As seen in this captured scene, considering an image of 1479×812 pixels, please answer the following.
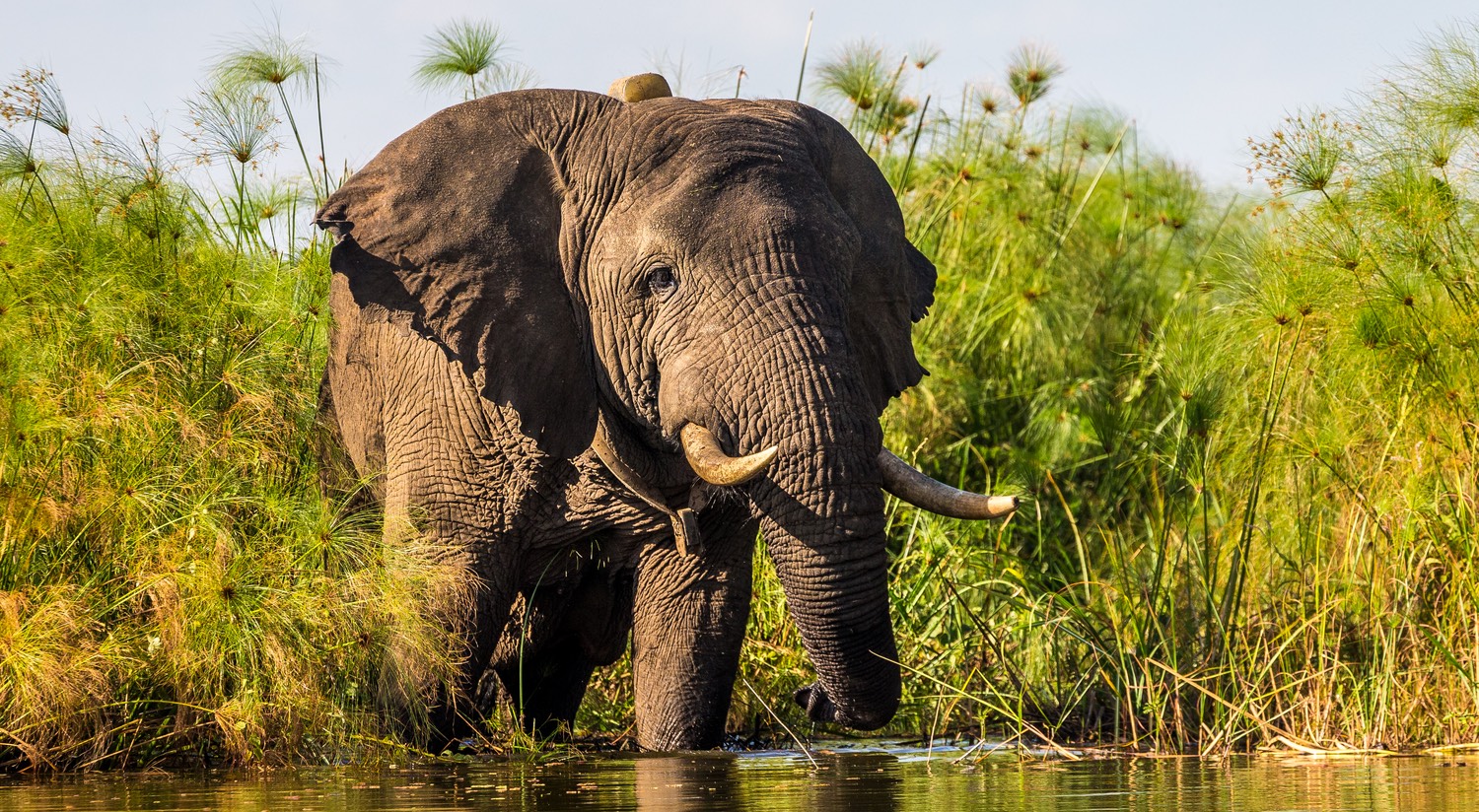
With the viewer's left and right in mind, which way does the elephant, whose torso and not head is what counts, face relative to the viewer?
facing the viewer and to the right of the viewer
